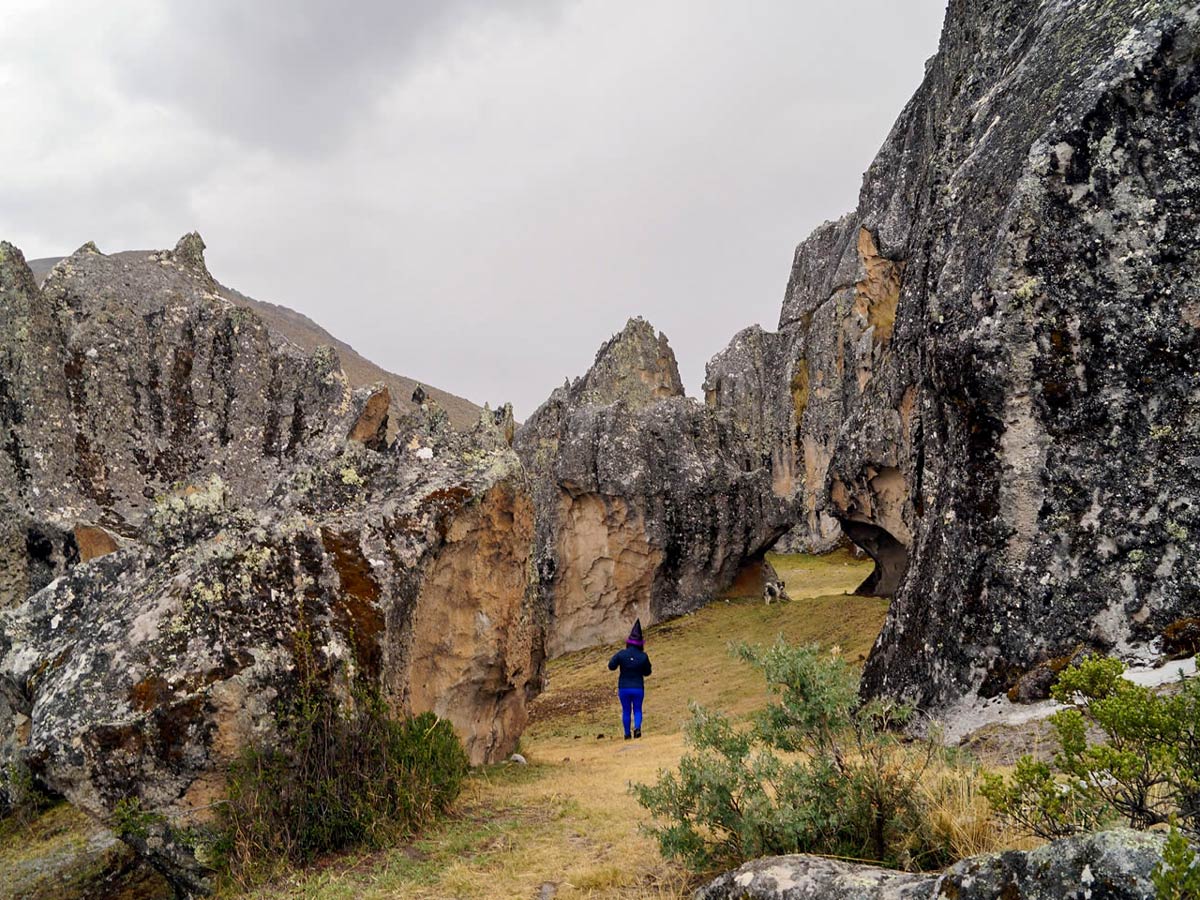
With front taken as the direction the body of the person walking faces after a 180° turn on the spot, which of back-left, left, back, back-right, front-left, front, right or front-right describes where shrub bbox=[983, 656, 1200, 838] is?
front

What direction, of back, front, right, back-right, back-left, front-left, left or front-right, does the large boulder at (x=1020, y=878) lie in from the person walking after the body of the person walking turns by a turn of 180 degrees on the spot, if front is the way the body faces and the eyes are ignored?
front

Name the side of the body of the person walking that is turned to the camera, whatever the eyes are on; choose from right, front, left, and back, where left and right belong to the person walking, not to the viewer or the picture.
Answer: back

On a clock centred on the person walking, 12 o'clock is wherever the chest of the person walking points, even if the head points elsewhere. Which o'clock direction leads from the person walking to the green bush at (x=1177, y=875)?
The green bush is roughly at 6 o'clock from the person walking.

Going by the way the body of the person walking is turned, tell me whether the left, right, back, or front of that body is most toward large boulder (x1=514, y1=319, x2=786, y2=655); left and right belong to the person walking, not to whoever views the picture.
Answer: front

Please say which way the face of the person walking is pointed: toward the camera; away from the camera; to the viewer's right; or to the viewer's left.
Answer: away from the camera

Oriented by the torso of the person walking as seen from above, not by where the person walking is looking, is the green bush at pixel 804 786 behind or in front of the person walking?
behind

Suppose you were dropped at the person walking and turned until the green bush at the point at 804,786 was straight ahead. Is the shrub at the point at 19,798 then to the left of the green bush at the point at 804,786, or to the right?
right

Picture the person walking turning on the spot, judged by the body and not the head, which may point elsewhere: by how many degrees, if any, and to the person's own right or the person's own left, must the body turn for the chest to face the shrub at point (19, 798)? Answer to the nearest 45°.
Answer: approximately 135° to the person's own left

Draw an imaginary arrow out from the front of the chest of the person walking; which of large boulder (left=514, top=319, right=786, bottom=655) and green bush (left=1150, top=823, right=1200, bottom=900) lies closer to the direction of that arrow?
the large boulder
